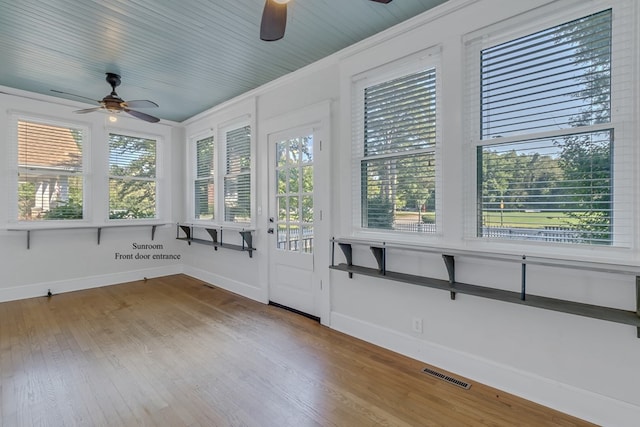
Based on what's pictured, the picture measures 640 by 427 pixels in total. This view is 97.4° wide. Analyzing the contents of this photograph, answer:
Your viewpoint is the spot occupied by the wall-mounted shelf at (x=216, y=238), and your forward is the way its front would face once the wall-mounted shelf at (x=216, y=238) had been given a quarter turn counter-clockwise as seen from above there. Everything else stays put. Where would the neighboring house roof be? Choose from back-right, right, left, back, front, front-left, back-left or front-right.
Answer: back-right

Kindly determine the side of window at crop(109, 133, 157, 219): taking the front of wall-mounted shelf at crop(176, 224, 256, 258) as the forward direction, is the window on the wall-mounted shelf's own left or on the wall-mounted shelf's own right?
on the wall-mounted shelf's own right

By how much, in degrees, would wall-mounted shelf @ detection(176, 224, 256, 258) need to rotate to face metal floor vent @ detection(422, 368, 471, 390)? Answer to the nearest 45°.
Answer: approximately 90° to its left

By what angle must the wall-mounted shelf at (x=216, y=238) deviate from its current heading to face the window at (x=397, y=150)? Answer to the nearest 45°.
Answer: approximately 90° to its left

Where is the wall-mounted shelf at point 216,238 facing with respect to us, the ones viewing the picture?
facing the viewer and to the left of the viewer

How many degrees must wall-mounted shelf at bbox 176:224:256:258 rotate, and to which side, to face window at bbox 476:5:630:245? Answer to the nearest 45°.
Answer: approximately 90° to its left

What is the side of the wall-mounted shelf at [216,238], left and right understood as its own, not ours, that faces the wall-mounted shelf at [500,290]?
left

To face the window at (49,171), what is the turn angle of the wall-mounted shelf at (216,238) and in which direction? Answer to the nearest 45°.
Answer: approximately 45° to its right

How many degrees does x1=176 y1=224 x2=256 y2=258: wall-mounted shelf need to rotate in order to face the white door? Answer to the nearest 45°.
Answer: approximately 90° to its left
